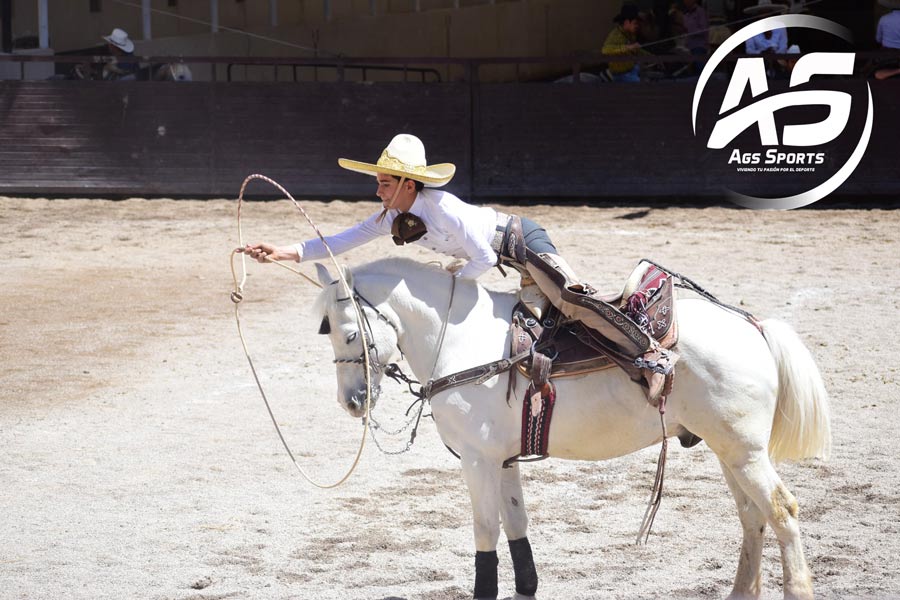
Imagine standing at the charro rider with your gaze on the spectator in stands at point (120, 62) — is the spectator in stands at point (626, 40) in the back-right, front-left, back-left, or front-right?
front-right

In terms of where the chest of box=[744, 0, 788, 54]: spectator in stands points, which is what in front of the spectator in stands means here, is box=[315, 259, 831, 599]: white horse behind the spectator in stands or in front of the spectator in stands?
in front

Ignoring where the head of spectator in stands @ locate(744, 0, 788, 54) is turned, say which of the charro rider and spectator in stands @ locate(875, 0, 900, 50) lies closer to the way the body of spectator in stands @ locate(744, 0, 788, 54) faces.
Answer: the charro rider

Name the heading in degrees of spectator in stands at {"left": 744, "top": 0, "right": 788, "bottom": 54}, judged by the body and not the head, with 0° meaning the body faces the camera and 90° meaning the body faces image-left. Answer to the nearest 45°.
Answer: approximately 0°

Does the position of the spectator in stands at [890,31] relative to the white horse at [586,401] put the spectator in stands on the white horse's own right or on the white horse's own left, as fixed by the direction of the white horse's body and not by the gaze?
on the white horse's own right

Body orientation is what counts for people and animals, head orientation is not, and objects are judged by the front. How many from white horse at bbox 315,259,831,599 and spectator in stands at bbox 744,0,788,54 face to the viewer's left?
1

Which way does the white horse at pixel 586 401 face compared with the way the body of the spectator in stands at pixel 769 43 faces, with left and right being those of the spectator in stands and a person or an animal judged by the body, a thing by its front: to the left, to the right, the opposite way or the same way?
to the right

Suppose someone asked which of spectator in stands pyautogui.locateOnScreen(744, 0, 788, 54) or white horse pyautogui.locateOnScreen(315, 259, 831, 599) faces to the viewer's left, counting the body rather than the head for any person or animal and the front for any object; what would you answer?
the white horse

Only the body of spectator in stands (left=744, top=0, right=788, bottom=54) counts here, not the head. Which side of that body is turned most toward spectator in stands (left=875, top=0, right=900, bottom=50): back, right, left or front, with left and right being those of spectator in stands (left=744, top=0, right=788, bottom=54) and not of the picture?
left

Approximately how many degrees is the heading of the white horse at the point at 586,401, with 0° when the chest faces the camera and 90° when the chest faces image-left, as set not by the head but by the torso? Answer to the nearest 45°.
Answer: approximately 90°

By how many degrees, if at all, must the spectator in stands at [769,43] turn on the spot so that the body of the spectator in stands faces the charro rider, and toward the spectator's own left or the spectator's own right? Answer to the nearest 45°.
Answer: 0° — they already face them
